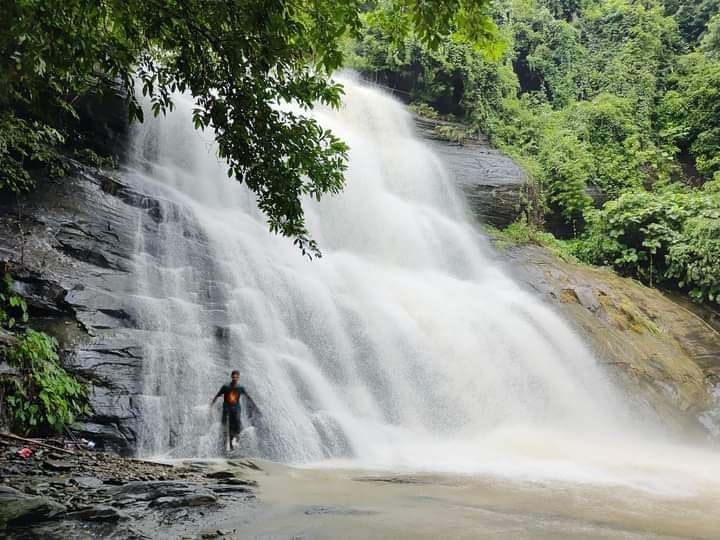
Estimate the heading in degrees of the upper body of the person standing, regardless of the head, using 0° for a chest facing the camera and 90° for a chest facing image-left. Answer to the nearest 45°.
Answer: approximately 0°

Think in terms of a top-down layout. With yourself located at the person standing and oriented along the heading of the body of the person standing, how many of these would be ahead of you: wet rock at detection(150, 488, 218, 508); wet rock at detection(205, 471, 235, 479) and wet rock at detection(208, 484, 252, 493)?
3

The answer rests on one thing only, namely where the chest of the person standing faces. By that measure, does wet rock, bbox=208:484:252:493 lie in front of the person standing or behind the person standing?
in front

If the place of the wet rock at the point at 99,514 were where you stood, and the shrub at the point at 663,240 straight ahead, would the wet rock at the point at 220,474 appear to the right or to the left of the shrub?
left

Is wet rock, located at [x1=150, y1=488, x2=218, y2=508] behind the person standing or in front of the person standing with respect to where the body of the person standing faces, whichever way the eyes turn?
in front

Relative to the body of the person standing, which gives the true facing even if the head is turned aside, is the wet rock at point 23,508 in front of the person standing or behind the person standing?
in front

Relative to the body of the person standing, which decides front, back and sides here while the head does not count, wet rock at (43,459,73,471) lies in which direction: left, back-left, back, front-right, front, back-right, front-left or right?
front-right

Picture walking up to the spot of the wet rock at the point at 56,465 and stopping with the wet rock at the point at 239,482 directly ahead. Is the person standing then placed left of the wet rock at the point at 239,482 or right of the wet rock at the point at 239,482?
left

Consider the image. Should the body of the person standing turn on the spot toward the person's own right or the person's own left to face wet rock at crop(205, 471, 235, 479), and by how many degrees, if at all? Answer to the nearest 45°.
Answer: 0° — they already face it
